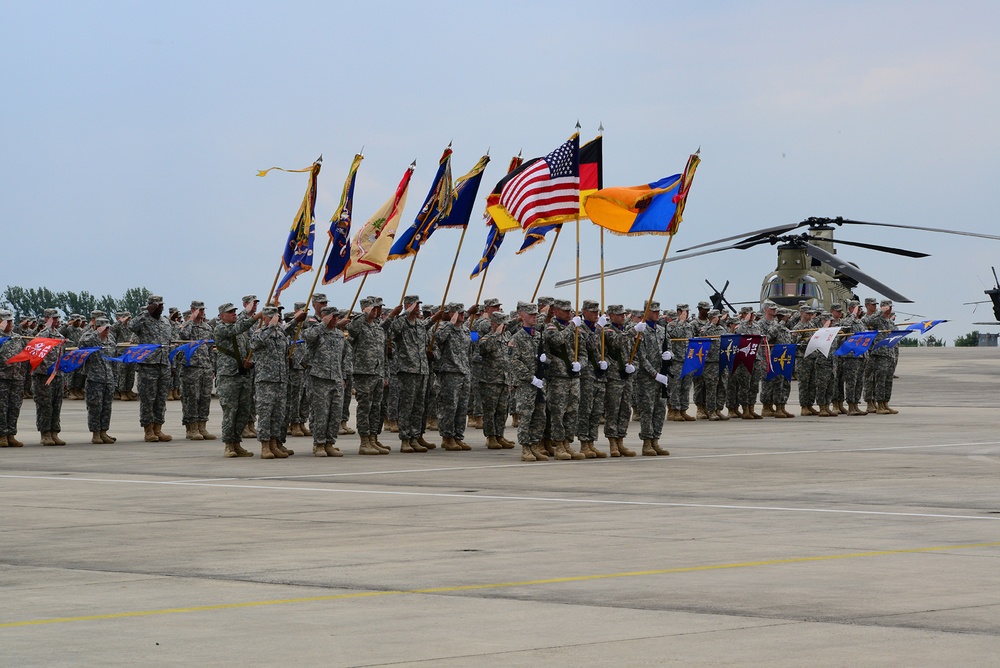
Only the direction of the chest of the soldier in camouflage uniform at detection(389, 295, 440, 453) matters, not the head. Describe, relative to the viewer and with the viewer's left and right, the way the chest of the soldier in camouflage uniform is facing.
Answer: facing the viewer and to the right of the viewer

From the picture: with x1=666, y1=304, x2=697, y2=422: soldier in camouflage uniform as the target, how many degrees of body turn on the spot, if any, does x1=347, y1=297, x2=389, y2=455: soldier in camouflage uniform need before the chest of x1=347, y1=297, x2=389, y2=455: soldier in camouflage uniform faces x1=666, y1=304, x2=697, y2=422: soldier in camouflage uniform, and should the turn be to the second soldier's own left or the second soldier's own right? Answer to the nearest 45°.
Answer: approximately 90° to the second soldier's own left

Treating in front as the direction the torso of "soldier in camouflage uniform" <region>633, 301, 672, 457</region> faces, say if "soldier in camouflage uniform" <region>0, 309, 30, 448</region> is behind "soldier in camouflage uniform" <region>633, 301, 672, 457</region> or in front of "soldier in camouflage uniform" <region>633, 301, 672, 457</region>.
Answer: behind

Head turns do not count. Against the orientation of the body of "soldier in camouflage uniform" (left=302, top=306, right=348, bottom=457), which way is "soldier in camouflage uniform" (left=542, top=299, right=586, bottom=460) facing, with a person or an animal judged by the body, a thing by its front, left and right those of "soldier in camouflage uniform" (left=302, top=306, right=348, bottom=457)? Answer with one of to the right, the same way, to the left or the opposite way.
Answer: the same way

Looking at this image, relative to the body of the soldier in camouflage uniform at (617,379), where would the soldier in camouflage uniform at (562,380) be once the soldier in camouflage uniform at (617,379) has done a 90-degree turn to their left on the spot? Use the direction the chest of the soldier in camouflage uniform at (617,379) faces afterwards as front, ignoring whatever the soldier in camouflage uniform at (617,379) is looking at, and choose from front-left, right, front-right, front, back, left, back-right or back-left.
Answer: back

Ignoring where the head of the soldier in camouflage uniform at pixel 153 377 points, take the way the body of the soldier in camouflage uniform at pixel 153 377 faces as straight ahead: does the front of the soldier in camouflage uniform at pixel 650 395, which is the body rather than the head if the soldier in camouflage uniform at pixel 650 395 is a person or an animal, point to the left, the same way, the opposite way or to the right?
the same way

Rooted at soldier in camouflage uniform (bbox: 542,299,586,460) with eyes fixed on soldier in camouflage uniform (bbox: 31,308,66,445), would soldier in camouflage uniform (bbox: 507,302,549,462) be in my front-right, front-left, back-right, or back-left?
front-left

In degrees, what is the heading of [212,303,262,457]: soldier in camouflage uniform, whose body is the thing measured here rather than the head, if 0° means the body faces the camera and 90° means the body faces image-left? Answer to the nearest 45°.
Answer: approximately 315°

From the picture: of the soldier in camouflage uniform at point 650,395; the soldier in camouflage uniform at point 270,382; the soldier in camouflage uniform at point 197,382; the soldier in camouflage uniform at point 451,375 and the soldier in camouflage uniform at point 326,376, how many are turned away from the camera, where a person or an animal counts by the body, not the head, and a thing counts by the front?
0

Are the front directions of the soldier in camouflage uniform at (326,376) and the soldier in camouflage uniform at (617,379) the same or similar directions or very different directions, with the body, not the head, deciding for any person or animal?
same or similar directions

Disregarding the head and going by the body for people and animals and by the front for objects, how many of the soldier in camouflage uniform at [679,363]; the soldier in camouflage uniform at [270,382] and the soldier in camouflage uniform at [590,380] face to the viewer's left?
0

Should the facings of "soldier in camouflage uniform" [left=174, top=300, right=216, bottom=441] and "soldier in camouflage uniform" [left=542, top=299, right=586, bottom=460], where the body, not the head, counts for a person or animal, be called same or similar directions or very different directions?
same or similar directions
